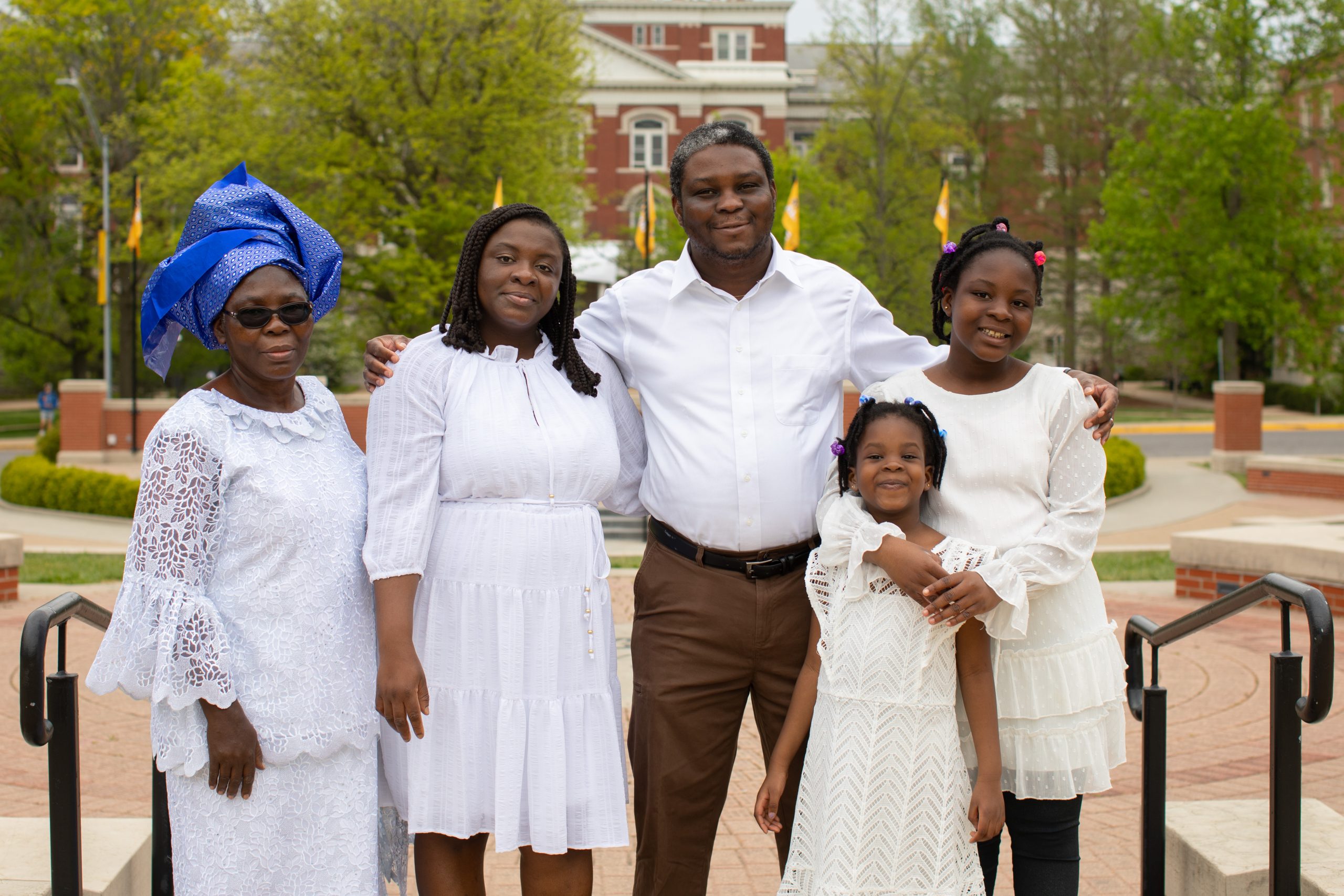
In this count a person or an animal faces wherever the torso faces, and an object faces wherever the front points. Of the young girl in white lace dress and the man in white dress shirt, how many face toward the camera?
2

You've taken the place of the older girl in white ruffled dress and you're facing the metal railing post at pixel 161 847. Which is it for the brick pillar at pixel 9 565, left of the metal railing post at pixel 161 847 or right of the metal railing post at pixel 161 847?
right

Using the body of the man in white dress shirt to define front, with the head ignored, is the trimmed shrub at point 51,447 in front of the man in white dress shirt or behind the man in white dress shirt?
behind

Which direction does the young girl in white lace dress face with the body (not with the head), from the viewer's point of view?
toward the camera

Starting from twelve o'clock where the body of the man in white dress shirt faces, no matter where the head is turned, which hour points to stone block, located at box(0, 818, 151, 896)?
The stone block is roughly at 3 o'clock from the man in white dress shirt.

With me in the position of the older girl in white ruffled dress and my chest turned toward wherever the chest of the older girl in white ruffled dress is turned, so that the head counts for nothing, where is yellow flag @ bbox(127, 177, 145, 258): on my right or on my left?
on my right

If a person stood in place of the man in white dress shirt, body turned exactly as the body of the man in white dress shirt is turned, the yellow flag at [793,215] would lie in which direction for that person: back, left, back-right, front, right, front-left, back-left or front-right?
back

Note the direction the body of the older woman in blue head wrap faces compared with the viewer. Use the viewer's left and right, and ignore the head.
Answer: facing the viewer and to the right of the viewer

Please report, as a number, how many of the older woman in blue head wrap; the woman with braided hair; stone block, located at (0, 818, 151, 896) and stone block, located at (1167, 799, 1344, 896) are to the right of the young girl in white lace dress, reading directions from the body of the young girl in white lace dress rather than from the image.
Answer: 3
